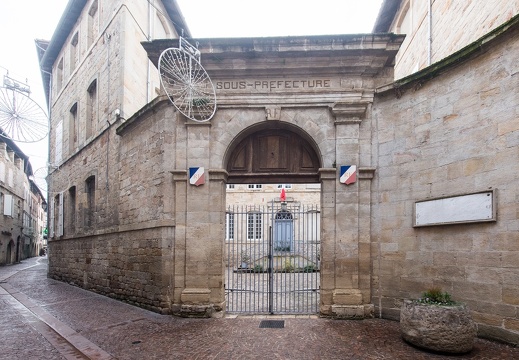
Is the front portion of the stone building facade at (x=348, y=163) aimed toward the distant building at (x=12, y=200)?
no

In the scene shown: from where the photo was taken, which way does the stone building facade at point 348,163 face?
toward the camera

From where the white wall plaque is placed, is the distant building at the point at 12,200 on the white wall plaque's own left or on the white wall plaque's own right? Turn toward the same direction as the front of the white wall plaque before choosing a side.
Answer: on the white wall plaque's own right

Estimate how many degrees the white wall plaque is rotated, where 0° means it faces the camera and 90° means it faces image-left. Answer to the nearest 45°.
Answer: approximately 45°

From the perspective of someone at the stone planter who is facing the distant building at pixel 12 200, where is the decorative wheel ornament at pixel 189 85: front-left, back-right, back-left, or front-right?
front-left

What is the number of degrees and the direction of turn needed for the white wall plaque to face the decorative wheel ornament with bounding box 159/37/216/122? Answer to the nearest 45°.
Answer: approximately 45° to its right

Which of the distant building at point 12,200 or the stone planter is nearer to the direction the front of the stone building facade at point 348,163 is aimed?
the stone planter

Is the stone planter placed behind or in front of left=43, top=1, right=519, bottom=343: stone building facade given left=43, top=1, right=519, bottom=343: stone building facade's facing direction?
in front
